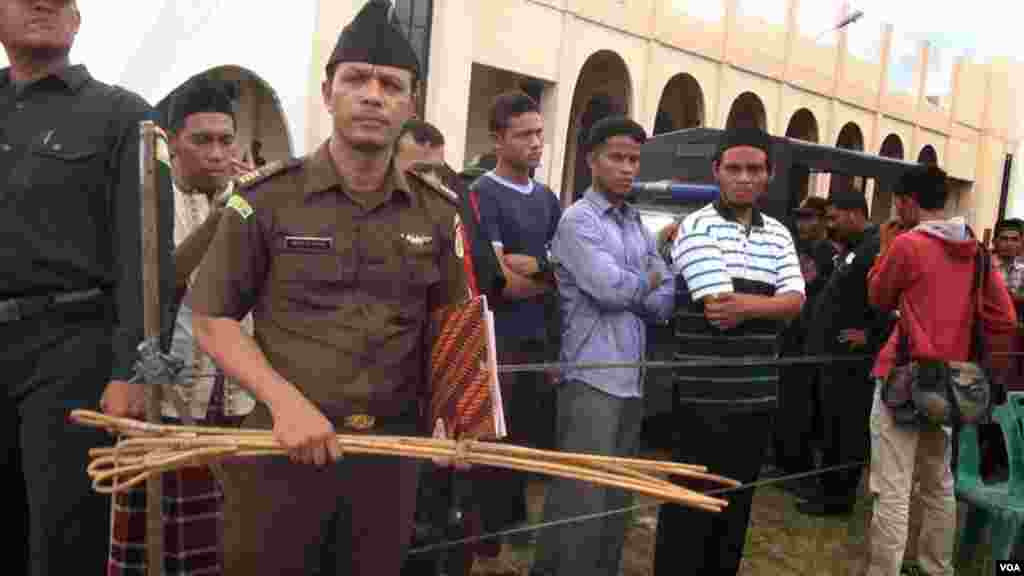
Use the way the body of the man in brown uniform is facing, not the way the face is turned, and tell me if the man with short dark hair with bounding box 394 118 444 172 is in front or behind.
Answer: behind

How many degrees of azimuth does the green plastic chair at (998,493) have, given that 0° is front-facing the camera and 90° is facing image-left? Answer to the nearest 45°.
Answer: approximately 45°

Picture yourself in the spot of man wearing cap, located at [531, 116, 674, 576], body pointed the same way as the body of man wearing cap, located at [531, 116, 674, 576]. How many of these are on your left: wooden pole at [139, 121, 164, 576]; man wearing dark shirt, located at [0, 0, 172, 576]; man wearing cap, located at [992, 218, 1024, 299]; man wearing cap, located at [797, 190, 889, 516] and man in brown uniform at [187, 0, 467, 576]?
2

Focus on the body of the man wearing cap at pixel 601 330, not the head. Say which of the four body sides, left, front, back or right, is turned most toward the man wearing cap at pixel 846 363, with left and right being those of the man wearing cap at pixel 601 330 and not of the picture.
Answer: left

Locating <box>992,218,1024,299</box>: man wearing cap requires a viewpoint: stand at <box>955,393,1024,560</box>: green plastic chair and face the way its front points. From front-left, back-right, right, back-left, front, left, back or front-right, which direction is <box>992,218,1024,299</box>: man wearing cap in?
back-right

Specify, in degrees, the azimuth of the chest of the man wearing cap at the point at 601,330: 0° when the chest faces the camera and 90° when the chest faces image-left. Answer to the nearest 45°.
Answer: approximately 315°

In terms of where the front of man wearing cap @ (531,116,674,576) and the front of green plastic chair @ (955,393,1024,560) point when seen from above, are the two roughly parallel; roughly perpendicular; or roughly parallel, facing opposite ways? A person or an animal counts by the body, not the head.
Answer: roughly perpendicular
